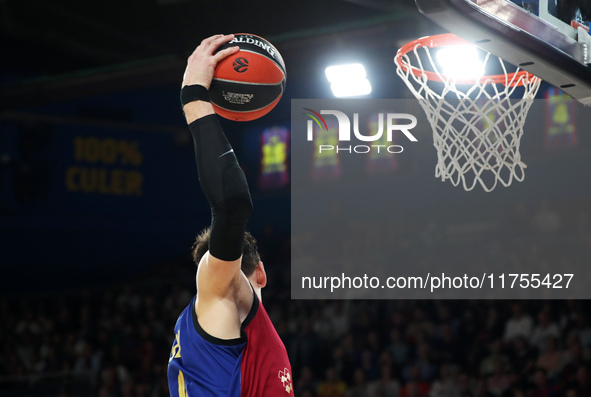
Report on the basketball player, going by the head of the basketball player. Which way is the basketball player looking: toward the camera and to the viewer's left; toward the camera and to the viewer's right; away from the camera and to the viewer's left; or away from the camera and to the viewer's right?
away from the camera and to the viewer's right

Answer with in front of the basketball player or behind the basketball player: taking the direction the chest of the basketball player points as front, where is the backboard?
in front
